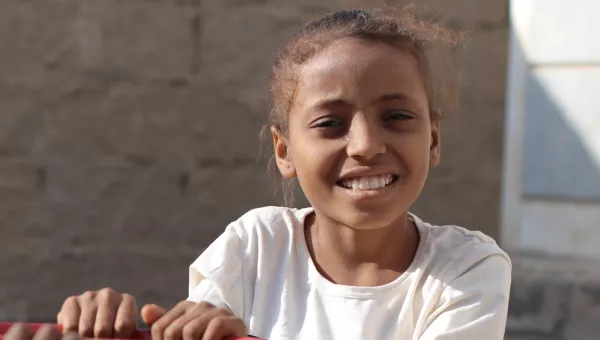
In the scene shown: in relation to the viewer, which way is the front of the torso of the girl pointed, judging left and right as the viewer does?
facing the viewer

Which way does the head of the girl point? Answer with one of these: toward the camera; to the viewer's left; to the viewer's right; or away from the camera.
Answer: toward the camera
